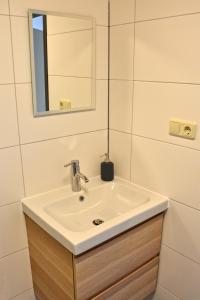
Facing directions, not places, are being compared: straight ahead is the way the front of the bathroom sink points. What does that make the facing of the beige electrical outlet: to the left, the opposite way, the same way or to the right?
to the right

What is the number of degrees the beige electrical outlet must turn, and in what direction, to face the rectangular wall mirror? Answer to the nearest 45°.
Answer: approximately 45° to its right

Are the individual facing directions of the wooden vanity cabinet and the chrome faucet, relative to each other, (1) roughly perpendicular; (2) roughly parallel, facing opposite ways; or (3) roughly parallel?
roughly parallel

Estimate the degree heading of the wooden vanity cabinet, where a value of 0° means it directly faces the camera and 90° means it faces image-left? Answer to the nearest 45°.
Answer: approximately 315°

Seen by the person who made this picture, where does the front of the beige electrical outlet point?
facing the viewer and to the left of the viewer

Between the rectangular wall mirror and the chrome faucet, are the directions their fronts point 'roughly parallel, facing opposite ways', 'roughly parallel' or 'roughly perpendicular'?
roughly parallel

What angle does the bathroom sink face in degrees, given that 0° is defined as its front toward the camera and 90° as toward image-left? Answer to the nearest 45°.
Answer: approximately 315°

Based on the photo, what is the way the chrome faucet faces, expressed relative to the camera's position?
facing the viewer and to the right of the viewer
